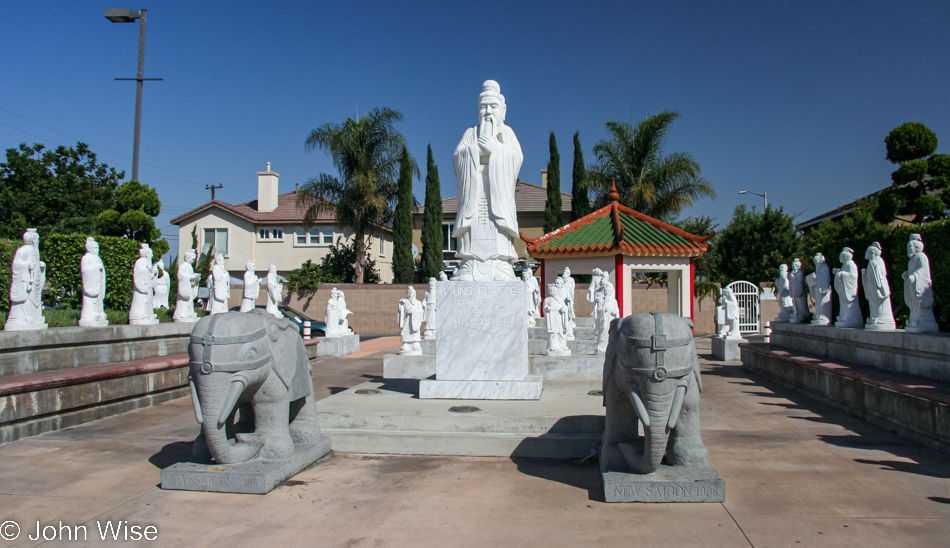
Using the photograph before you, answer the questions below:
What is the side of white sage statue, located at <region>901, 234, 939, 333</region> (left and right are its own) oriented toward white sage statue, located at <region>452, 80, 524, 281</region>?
front

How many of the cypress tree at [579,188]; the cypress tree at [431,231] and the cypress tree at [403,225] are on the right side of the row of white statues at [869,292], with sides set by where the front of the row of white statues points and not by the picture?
3

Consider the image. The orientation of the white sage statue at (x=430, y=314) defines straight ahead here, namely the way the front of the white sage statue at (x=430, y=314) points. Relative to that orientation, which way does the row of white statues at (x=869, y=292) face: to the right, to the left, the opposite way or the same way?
to the right

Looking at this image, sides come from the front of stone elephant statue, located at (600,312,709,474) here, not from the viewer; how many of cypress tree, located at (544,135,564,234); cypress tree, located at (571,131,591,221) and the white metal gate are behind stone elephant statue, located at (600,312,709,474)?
3

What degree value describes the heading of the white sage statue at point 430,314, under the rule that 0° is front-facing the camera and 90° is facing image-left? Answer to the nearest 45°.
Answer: approximately 0°

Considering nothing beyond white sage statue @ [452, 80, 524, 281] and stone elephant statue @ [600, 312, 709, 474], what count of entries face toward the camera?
2

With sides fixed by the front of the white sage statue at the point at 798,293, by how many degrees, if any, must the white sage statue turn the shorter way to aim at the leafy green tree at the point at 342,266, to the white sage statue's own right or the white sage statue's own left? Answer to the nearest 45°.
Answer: approximately 90° to the white sage statue's own right

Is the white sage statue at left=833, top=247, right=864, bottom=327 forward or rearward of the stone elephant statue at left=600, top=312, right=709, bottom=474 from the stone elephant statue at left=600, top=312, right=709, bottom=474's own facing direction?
rearward

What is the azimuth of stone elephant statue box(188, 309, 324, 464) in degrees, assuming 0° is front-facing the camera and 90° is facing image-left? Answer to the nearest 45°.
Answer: approximately 45°

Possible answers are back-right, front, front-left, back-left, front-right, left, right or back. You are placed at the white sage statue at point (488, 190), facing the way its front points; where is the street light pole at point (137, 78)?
back-right

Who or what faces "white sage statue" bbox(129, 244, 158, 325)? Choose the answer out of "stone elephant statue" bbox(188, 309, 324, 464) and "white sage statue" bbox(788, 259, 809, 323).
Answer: "white sage statue" bbox(788, 259, 809, 323)

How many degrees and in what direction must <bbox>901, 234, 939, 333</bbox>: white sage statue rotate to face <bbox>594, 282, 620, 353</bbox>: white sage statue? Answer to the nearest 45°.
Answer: approximately 45° to its right
